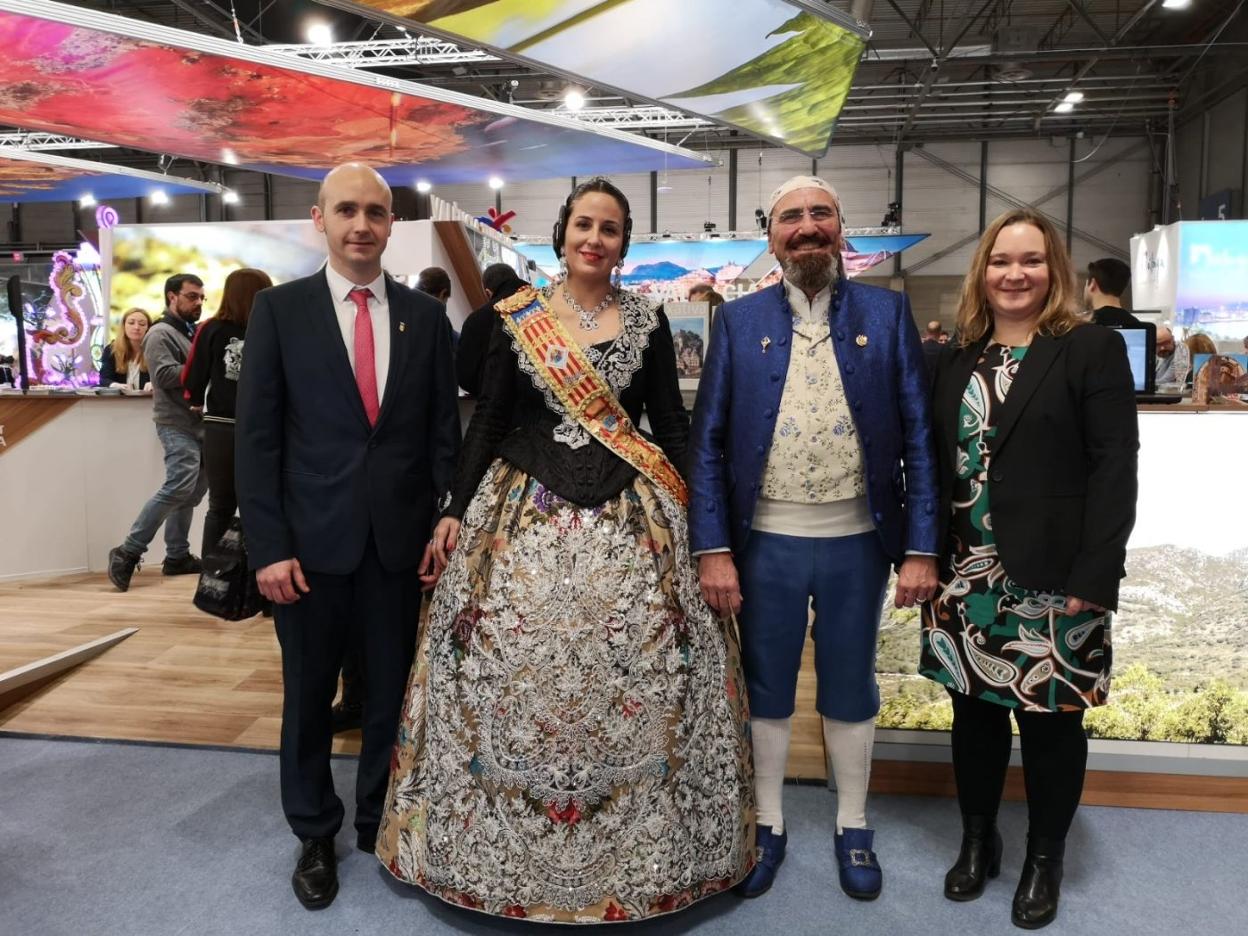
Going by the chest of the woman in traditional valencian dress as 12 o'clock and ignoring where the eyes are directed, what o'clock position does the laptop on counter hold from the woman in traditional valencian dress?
The laptop on counter is roughly at 8 o'clock from the woman in traditional valencian dress.

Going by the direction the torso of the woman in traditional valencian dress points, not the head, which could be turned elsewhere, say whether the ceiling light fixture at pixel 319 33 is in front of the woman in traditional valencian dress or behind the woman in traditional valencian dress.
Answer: behind

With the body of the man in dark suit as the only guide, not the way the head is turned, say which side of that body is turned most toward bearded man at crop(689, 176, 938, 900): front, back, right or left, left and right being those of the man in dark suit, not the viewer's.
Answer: left

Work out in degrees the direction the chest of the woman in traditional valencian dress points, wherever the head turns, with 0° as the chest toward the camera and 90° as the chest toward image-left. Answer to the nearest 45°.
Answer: approximately 0°

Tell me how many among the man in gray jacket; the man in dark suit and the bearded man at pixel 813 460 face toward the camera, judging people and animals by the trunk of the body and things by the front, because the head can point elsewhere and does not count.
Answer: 2
